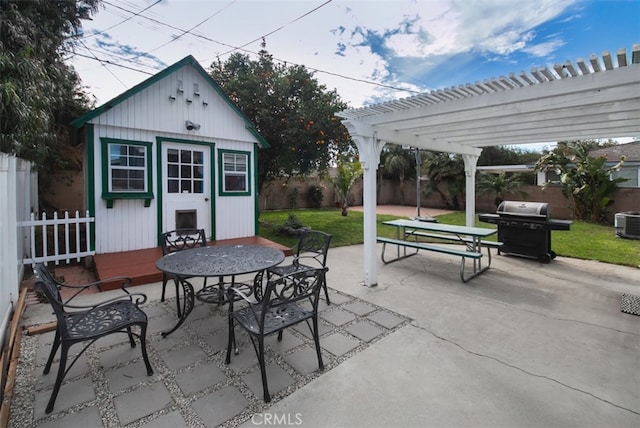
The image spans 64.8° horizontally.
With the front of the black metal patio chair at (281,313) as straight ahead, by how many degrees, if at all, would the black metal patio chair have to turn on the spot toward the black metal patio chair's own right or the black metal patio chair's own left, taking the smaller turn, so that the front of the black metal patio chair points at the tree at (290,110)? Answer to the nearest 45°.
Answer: approximately 45° to the black metal patio chair's own right

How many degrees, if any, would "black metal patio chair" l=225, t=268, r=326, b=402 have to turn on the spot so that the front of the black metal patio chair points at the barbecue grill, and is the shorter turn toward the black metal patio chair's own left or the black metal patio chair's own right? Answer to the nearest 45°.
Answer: approximately 90° to the black metal patio chair's own right

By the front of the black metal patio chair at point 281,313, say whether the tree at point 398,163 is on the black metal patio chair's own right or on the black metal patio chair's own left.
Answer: on the black metal patio chair's own right

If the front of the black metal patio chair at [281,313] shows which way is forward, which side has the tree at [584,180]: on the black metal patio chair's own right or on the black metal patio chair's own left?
on the black metal patio chair's own right

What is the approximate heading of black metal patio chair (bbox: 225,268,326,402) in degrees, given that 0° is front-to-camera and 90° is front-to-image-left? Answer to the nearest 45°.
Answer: approximately 135°

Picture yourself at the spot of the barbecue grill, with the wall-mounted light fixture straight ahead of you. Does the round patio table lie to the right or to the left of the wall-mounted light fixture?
left

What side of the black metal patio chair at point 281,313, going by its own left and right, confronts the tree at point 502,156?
right

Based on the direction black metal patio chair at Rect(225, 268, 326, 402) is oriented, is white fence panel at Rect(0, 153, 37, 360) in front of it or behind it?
in front
